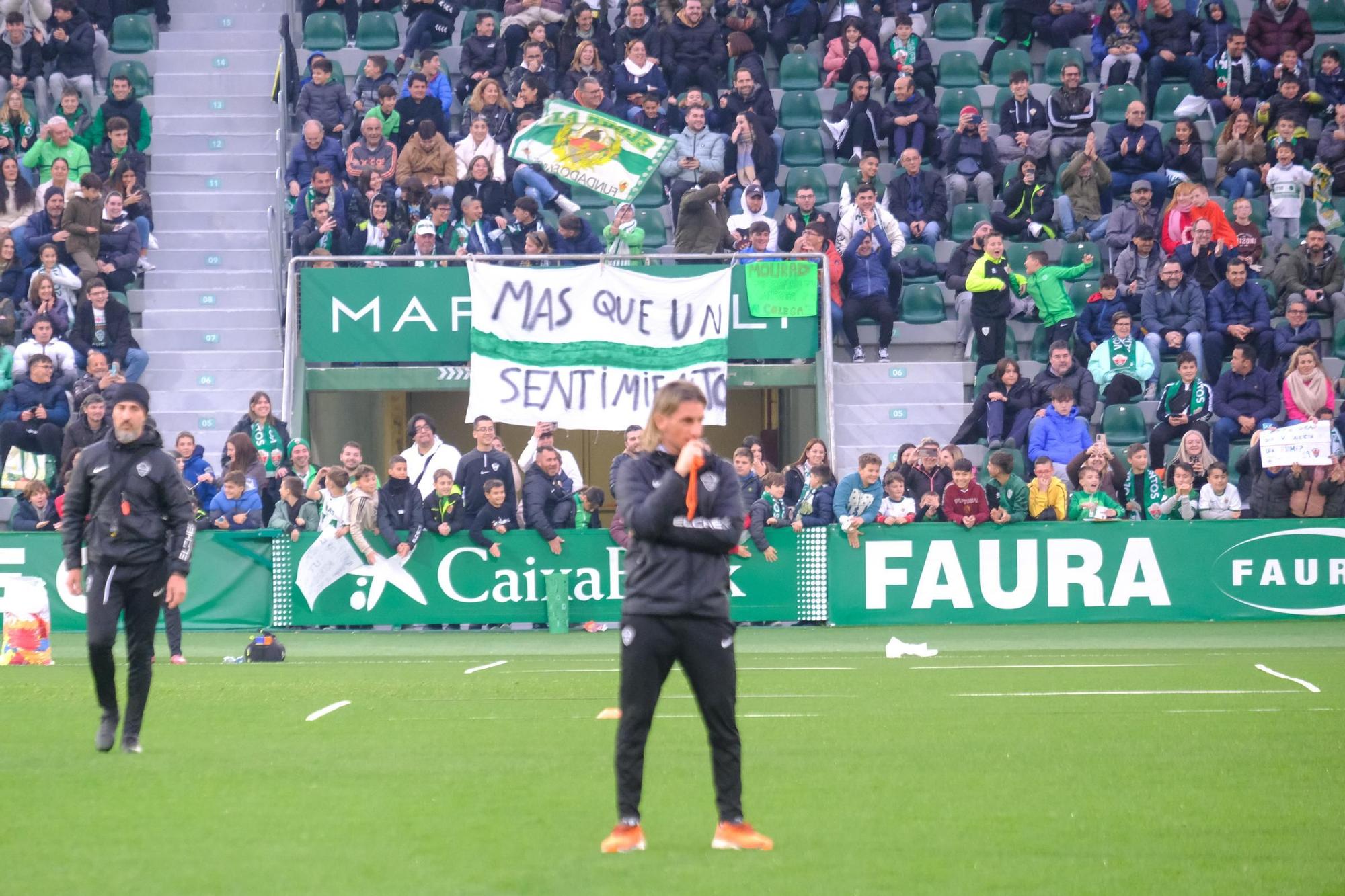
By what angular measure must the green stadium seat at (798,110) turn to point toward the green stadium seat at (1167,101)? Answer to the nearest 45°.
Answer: approximately 90° to its left

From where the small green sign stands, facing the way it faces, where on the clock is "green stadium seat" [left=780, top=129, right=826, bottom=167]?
The green stadium seat is roughly at 6 o'clock from the small green sign.

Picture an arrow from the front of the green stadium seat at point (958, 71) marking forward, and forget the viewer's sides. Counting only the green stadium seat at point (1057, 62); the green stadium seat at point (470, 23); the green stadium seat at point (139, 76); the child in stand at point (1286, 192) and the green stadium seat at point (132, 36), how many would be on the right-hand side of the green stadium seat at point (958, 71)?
3

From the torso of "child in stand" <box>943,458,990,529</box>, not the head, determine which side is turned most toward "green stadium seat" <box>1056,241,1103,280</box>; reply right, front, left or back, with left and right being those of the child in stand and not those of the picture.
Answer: back

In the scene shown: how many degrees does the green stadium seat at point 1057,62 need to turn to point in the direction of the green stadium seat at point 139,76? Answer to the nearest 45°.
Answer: approximately 90° to its right

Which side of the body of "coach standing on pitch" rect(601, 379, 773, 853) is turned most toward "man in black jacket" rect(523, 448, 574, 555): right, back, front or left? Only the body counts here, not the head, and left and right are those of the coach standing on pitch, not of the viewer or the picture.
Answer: back

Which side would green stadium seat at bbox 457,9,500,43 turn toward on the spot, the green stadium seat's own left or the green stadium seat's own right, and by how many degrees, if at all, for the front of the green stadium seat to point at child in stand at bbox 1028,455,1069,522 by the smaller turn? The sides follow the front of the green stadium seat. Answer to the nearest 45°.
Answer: approximately 45° to the green stadium seat's own left

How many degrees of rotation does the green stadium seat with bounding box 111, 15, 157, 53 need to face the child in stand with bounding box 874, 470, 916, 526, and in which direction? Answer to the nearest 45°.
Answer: approximately 45° to its left

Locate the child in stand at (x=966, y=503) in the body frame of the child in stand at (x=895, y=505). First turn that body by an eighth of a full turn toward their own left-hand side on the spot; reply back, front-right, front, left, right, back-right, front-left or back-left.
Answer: front-left
